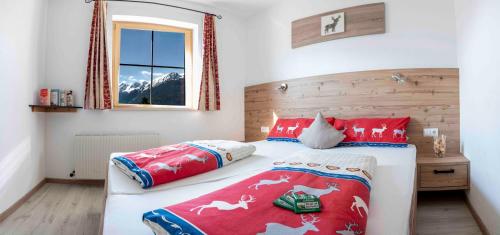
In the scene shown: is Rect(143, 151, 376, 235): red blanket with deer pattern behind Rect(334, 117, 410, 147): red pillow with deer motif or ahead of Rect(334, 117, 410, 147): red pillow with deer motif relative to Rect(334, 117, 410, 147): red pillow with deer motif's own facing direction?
ahead

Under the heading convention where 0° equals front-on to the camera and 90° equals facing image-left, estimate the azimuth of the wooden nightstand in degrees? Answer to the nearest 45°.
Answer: approximately 0°

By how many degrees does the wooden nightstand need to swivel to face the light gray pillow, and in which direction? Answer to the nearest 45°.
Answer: approximately 90° to its right

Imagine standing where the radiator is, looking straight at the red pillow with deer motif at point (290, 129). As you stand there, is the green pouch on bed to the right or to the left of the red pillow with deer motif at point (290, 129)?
right

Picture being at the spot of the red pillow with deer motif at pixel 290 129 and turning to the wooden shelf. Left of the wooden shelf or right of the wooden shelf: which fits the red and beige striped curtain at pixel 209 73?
right

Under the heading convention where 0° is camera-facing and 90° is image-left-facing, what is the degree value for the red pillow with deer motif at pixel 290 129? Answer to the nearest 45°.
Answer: approximately 0°

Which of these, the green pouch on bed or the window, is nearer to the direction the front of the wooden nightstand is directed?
the green pouch on bed

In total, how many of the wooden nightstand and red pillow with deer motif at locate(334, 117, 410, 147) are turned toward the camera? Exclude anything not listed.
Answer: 2

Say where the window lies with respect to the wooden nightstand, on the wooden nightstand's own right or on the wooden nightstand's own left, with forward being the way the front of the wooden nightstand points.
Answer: on the wooden nightstand's own right

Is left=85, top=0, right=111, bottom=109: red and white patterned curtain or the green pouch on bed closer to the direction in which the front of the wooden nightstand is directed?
the green pouch on bed
